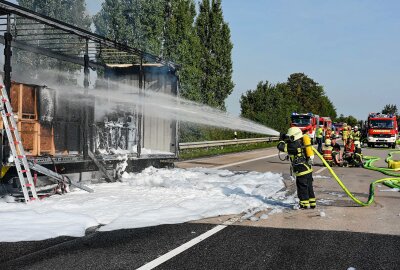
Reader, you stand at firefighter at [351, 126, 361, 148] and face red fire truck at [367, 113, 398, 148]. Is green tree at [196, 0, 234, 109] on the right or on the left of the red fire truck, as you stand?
left

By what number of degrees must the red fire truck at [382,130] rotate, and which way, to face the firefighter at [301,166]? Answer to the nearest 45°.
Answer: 0° — it already faces them

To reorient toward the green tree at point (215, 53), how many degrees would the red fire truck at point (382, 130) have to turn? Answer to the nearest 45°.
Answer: approximately 90° to its right

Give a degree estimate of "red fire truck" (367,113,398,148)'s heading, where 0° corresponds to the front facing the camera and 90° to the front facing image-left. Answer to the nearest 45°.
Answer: approximately 0°

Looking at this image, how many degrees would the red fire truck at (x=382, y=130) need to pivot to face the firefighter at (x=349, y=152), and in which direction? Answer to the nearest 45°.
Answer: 0° — it already faces them
